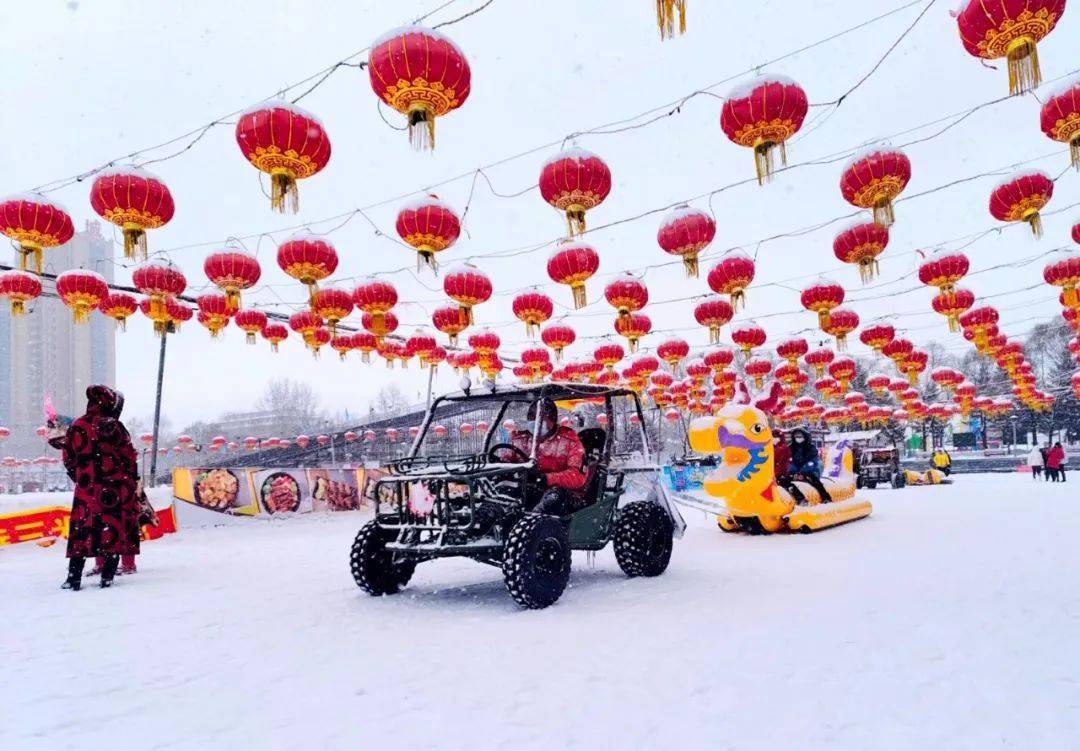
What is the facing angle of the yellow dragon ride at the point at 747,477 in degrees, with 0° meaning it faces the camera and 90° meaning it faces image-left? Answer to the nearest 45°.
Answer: approximately 45°

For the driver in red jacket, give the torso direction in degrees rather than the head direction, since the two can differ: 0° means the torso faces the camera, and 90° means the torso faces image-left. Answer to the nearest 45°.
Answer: approximately 45°

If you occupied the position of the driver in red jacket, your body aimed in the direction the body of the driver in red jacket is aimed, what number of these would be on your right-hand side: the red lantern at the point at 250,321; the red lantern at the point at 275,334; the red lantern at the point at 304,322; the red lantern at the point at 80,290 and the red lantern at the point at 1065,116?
4

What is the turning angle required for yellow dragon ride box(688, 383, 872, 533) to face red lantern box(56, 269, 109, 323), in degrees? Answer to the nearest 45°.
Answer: approximately 45° to its right

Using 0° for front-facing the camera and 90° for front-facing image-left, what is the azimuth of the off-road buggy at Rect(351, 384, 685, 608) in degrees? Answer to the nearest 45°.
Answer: approximately 45°

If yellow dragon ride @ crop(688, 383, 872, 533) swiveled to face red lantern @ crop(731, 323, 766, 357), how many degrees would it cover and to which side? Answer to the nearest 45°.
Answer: approximately 135° to its right

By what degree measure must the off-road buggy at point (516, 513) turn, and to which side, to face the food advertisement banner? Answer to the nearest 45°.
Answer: approximately 90° to its right
